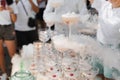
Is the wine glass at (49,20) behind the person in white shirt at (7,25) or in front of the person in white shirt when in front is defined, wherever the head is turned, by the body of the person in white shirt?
in front

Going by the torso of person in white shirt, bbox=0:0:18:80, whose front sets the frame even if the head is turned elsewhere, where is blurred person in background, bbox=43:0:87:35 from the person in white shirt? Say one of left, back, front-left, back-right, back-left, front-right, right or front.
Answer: front-left
